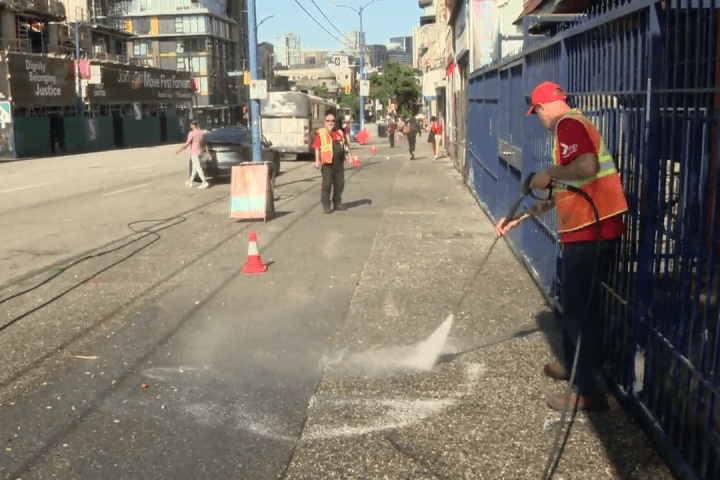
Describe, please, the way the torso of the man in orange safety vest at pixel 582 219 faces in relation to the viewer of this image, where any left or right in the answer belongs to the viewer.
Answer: facing to the left of the viewer

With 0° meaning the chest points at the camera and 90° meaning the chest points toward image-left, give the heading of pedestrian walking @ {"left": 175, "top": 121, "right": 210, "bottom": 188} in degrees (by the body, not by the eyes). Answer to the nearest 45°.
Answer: approximately 90°

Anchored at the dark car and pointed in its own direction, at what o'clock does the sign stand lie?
The sign stand is roughly at 6 o'clock from the dark car.

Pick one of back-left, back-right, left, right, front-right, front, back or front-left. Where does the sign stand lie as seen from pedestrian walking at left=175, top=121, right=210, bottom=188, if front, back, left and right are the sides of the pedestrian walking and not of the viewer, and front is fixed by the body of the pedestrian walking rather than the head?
left

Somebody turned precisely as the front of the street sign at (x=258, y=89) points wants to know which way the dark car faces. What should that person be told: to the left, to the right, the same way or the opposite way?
the opposite way

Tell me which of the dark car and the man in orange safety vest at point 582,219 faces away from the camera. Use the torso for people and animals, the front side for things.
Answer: the dark car

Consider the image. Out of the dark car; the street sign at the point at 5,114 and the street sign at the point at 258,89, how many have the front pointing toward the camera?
2

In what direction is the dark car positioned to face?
away from the camera

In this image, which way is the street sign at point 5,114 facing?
toward the camera

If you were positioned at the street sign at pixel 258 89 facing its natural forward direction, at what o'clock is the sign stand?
The sign stand is roughly at 12 o'clock from the street sign.

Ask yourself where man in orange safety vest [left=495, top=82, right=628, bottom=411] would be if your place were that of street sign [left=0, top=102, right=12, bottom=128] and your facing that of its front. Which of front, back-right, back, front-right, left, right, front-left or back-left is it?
front

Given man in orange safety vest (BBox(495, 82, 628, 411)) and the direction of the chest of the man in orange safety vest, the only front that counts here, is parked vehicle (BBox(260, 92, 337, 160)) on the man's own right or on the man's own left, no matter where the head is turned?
on the man's own right

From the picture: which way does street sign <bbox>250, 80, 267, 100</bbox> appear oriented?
toward the camera

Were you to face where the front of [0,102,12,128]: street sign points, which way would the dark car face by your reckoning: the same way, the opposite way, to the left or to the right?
the opposite way
